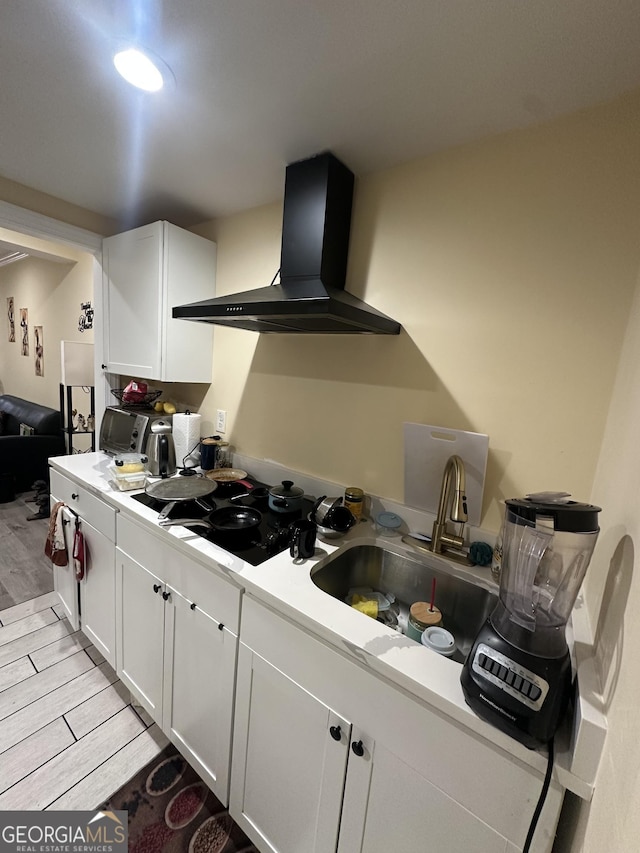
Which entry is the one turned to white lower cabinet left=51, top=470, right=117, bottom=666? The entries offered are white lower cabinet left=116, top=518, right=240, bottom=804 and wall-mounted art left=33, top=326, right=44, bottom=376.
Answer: the wall-mounted art

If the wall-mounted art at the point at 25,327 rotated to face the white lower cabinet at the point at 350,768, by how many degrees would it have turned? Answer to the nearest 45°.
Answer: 0° — it already faces it

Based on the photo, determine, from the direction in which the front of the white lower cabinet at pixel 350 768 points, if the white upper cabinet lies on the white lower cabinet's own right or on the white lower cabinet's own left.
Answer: on the white lower cabinet's own right

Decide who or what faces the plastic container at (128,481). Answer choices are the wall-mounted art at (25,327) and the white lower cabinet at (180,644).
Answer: the wall-mounted art
